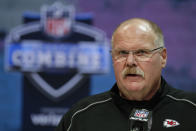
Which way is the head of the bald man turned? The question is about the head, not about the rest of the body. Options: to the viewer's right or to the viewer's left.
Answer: to the viewer's left

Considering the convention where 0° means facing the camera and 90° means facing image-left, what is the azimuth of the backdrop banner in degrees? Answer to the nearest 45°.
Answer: approximately 0°

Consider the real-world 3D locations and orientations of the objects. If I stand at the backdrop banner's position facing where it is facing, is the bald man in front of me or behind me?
in front
